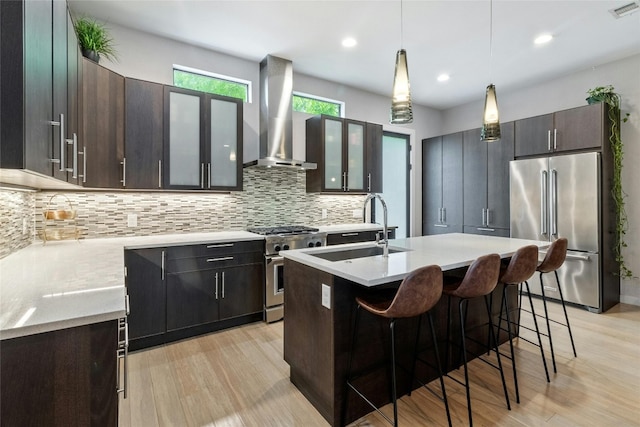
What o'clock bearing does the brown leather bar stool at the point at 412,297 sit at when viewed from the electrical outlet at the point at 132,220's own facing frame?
The brown leather bar stool is roughly at 11 o'clock from the electrical outlet.

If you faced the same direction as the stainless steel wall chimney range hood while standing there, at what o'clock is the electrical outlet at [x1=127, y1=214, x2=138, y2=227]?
The electrical outlet is roughly at 4 o'clock from the stainless steel wall chimney range hood.

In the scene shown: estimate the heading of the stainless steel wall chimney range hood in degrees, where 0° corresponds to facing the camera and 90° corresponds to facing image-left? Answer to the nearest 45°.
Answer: approximately 315°

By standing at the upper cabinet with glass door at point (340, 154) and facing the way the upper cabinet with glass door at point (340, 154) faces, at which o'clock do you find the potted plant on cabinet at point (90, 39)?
The potted plant on cabinet is roughly at 3 o'clock from the upper cabinet with glass door.

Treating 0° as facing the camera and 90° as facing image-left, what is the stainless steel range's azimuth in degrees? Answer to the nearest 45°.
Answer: approximately 315°

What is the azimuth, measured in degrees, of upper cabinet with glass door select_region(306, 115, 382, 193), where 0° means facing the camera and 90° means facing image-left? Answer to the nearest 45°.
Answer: approximately 315°

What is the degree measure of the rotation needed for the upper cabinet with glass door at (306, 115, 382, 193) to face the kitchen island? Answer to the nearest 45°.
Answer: approximately 45° to its right

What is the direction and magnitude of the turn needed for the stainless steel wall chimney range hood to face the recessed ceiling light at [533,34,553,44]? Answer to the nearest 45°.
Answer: approximately 45° to its left
